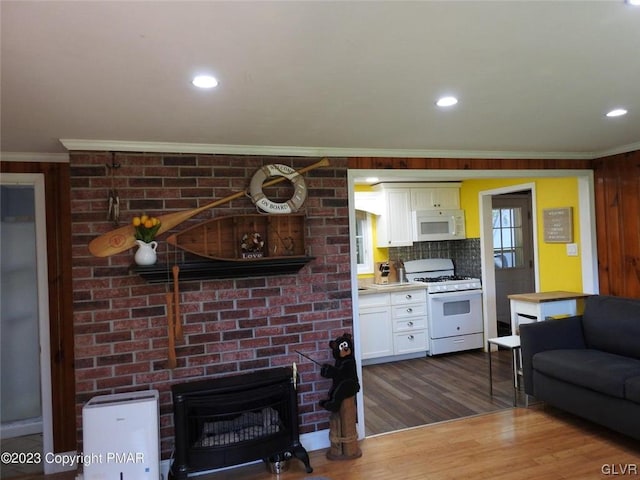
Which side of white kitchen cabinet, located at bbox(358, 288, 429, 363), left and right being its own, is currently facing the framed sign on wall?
left

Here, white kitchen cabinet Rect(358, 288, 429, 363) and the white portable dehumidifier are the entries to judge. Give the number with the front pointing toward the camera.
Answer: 2

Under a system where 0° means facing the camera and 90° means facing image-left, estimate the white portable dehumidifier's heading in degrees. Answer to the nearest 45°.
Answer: approximately 0°

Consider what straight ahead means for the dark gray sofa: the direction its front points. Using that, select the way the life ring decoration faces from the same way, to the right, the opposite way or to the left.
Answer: to the left

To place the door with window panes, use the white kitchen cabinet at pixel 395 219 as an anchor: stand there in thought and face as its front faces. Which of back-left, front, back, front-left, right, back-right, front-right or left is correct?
back-left

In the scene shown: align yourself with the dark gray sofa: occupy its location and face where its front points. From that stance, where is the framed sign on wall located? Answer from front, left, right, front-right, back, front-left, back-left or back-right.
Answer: back-right
